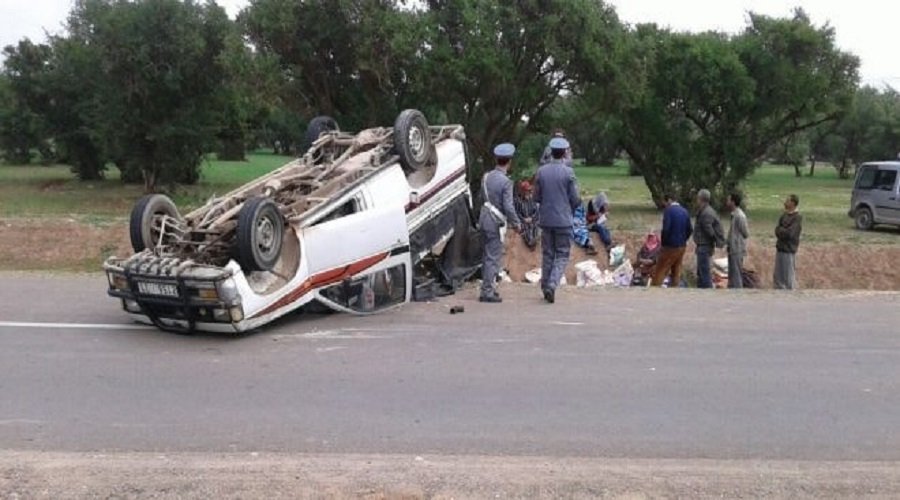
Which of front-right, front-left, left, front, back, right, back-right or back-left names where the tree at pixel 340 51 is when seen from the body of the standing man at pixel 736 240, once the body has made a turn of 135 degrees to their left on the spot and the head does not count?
back

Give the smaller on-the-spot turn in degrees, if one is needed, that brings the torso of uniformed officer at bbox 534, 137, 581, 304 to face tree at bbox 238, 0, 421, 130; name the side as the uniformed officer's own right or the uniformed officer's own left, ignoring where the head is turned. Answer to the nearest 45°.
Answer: approximately 45° to the uniformed officer's own left

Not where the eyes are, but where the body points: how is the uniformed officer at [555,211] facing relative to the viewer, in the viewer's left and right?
facing away from the viewer

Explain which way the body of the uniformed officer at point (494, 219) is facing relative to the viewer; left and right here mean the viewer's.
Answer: facing away from the viewer and to the right of the viewer

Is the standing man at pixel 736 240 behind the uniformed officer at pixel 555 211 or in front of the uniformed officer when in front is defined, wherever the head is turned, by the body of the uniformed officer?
in front

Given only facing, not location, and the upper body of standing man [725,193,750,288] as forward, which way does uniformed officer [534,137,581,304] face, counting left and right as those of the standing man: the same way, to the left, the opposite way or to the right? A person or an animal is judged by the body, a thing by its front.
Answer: to the right

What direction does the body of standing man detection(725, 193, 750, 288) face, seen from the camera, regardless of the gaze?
to the viewer's left

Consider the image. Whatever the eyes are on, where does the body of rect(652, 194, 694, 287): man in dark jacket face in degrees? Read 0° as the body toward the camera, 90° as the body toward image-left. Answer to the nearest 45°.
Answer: approximately 135°

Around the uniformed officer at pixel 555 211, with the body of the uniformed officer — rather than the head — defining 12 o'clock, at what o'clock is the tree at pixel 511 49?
The tree is roughly at 12 o'clock from the uniformed officer.

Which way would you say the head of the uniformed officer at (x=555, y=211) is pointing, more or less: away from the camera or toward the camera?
away from the camera
